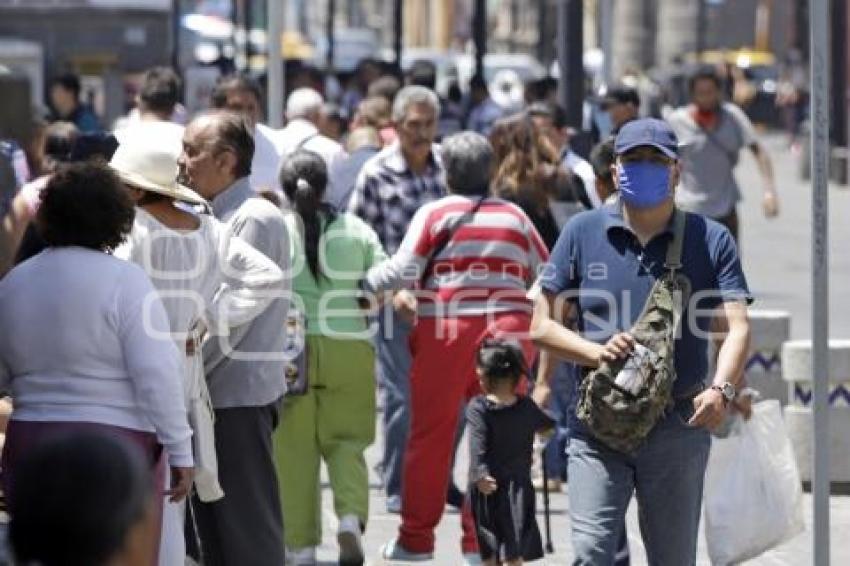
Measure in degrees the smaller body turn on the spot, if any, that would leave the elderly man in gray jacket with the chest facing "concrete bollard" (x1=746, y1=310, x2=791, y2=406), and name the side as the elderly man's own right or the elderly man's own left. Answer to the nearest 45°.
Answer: approximately 135° to the elderly man's own right

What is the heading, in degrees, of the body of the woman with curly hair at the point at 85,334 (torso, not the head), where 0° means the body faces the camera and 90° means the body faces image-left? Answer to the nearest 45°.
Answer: approximately 180°

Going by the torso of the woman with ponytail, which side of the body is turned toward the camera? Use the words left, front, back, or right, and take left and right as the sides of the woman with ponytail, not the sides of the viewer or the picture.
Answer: back

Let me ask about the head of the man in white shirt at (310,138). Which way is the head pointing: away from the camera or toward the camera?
away from the camera

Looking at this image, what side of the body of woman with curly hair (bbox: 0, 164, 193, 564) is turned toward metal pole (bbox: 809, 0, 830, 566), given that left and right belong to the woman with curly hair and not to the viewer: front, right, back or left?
right

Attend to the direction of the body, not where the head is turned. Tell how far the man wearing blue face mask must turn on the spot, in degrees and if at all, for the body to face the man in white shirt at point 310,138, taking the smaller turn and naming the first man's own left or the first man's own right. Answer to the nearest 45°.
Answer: approximately 180°

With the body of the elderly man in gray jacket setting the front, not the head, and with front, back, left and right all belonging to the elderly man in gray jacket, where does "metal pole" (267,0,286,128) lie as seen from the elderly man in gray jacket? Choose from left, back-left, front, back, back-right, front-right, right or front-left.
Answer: right

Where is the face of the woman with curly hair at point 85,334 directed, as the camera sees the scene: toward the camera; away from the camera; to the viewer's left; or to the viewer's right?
away from the camera

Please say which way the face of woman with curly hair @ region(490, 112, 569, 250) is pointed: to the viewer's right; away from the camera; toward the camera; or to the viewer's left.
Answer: away from the camera

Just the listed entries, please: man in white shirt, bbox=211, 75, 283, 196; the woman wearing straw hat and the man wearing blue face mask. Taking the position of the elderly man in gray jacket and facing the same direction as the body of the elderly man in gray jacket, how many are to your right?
1

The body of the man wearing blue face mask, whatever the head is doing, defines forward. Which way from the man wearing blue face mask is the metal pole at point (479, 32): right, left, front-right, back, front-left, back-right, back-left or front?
back

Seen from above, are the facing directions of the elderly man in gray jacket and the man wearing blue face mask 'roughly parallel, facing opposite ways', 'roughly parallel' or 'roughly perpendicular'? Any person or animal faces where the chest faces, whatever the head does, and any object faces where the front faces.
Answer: roughly perpendicular

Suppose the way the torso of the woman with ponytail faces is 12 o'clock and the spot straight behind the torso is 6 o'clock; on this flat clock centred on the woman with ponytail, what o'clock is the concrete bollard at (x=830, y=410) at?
The concrete bollard is roughly at 2 o'clock from the woman with ponytail.
